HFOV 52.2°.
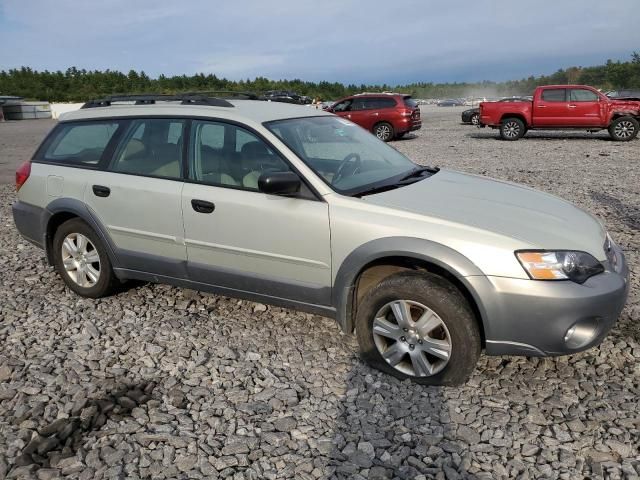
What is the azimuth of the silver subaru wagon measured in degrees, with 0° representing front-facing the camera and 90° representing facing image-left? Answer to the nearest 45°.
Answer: approximately 315°

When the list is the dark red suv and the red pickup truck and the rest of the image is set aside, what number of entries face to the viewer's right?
1

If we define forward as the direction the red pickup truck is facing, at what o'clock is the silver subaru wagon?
The silver subaru wagon is roughly at 3 o'clock from the red pickup truck.

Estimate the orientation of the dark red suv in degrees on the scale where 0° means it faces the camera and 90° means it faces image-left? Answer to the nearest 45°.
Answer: approximately 135°

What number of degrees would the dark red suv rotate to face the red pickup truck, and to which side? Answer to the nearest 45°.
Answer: approximately 135° to its right

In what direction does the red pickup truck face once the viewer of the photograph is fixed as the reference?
facing to the right of the viewer

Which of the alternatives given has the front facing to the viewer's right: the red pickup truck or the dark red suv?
the red pickup truck

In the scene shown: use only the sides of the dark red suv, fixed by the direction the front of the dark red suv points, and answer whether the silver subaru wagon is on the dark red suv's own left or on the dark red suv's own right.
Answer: on the dark red suv's own left
